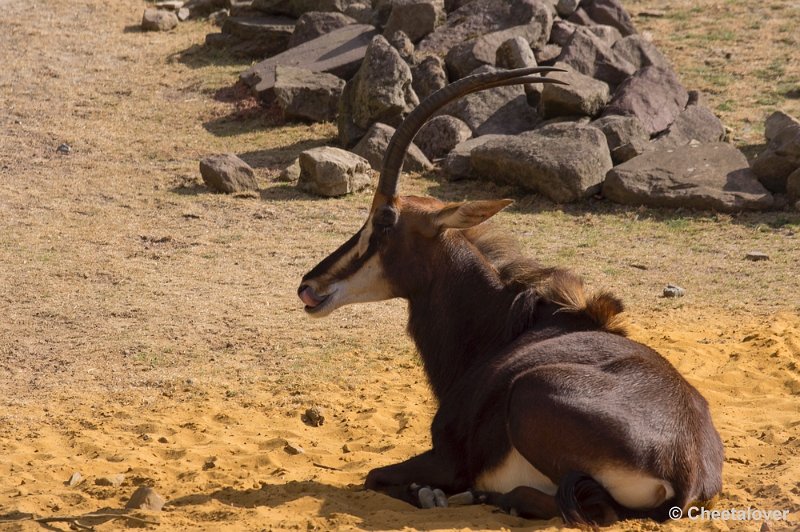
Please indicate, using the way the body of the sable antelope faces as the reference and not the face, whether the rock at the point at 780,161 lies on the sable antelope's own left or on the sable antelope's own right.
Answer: on the sable antelope's own right

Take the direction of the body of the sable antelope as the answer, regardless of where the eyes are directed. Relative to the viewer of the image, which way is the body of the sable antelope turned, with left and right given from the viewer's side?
facing away from the viewer and to the left of the viewer

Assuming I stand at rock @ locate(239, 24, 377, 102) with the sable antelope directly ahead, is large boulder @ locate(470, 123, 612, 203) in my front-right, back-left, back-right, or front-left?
front-left

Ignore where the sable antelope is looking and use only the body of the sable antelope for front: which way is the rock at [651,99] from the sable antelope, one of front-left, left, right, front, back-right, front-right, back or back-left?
front-right

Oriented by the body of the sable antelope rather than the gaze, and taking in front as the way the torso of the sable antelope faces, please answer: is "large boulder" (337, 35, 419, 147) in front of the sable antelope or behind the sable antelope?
in front

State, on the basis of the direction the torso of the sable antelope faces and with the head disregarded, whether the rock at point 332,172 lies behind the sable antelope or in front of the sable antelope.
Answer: in front

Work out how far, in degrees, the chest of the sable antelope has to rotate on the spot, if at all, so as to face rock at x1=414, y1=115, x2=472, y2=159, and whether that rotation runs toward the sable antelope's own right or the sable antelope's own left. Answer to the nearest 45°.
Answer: approximately 45° to the sable antelope's own right

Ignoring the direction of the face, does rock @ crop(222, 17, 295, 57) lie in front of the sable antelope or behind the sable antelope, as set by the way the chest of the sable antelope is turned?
in front

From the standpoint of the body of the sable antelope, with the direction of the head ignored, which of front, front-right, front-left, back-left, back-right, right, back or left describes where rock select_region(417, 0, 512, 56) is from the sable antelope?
front-right

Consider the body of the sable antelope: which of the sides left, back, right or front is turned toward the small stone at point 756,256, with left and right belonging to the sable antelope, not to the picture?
right

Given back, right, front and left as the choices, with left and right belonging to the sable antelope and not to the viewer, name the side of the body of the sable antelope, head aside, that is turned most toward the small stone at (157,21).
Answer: front

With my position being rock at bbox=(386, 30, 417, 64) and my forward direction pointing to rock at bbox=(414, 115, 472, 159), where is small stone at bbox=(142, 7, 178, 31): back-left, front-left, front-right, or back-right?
back-right

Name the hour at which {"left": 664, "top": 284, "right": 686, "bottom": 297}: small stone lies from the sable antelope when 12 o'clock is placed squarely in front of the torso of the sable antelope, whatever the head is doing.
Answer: The small stone is roughly at 2 o'clock from the sable antelope.

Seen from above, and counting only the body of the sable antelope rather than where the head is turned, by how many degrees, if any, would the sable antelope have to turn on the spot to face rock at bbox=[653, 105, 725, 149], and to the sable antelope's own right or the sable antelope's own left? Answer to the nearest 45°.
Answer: approximately 45° to the sable antelope's own right

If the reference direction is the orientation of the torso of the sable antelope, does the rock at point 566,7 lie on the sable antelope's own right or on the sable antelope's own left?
on the sable antelope's own right

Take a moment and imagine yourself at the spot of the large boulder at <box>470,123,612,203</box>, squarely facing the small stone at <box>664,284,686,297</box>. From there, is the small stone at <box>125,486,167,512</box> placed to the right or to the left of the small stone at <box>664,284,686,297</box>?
right

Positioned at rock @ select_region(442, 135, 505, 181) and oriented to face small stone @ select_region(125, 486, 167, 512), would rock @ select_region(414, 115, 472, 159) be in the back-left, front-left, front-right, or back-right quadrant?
back-right
